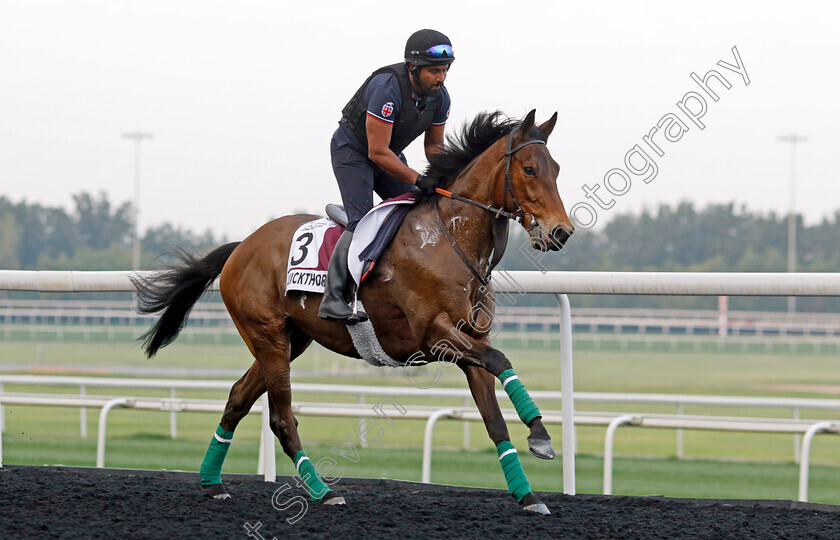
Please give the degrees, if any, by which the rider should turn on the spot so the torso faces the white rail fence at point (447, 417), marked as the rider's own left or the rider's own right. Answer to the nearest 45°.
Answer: approximately 135° to the rider's own left

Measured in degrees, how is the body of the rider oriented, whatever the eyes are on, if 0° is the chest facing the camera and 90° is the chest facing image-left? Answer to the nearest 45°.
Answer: approximately 315°
